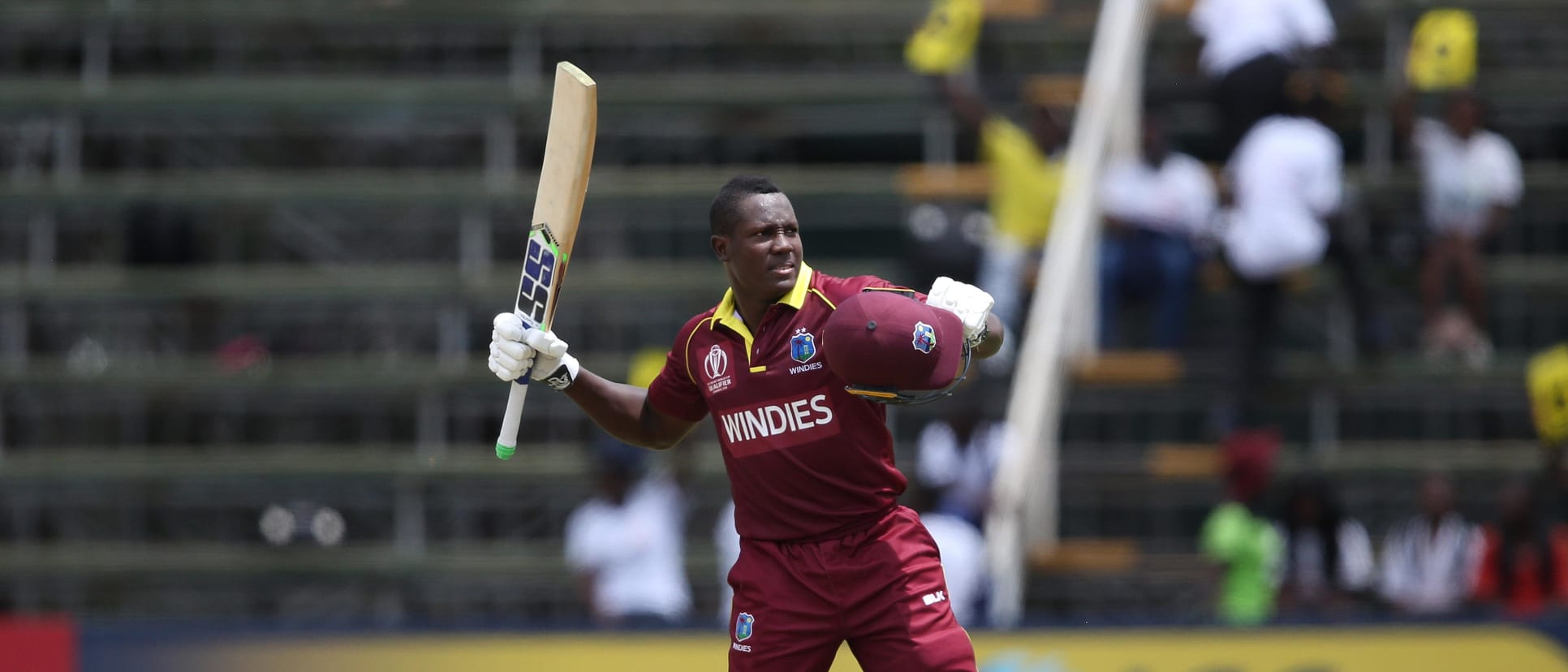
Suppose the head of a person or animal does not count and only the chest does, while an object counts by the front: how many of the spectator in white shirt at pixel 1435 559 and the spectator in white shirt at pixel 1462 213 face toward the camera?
2

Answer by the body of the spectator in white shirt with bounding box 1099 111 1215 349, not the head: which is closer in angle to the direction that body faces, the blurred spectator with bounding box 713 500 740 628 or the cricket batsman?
the cricket batsman

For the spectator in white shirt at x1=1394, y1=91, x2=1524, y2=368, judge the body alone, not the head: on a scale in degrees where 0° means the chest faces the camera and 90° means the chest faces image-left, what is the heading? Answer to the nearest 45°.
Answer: approximately 0°

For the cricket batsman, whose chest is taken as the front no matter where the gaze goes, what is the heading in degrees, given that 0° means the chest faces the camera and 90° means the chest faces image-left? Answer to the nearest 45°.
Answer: approximately 0°

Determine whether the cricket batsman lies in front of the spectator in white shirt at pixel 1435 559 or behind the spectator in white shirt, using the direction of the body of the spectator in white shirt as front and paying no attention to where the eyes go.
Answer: in front
